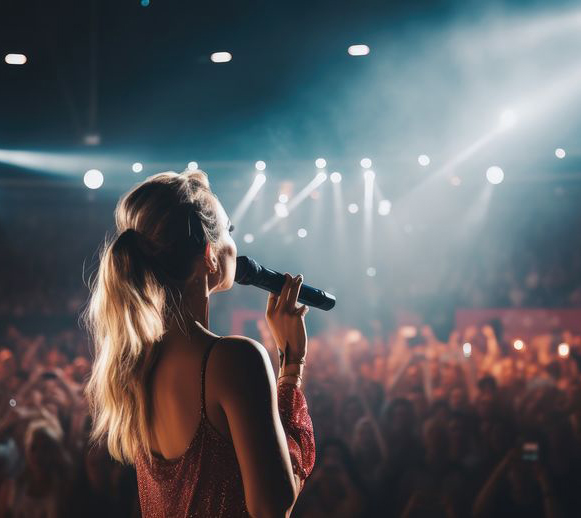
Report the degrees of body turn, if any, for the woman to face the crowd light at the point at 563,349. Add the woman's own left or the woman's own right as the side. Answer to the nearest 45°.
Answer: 0° — they already face it

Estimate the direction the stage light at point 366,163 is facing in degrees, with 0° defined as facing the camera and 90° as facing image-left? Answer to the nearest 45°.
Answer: approximately 0°

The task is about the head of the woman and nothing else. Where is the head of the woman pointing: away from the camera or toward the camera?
away from the camera

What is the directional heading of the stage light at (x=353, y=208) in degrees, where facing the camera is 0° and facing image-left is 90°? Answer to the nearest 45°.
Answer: approximately 0°
